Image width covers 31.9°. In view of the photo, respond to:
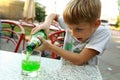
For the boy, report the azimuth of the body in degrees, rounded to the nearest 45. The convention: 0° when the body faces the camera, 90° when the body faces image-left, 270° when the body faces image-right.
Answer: approximately 45°
